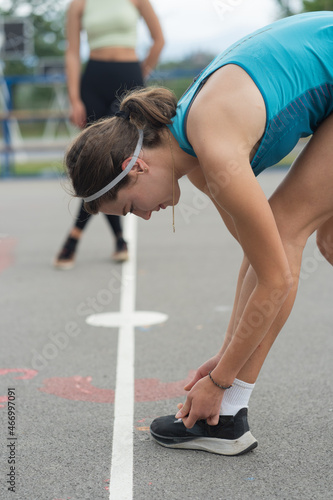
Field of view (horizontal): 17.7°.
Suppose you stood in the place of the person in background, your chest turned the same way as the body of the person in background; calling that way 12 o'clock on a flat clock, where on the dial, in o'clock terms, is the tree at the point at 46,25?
The tree is roughly at 6 o'clock from the person in background.

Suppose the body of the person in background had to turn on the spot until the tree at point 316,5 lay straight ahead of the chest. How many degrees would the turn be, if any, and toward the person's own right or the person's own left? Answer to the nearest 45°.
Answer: approximately 180°

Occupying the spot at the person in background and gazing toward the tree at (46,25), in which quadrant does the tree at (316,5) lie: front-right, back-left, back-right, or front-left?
front-right

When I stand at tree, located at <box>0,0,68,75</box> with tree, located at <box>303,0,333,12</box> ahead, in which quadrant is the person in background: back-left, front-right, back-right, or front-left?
front-right

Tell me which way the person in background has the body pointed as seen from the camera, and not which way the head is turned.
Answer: toward the camera

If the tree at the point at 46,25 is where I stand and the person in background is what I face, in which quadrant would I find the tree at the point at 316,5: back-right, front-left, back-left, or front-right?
front-left

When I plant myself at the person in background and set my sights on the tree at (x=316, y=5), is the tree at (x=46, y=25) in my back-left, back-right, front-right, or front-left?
front-left
